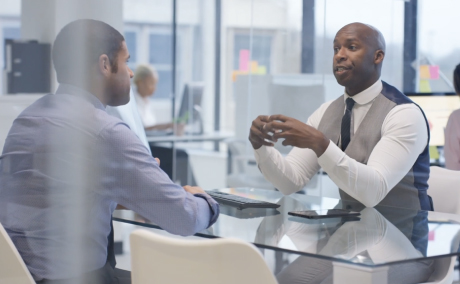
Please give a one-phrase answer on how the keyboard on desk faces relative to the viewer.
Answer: facing the viewer and to the left of the viewer

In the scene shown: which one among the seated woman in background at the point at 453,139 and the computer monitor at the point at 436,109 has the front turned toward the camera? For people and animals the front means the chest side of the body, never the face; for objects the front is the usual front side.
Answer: the computer monitor

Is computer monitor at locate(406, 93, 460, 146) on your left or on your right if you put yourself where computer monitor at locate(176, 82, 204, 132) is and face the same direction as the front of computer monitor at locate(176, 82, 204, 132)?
on your left

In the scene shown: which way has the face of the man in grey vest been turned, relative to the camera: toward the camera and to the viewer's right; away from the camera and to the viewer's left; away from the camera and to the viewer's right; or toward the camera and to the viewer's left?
toward the camera and to the viewer's left

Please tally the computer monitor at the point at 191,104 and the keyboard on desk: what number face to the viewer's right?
0

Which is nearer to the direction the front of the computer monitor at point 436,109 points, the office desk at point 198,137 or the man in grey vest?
the man in grey vest

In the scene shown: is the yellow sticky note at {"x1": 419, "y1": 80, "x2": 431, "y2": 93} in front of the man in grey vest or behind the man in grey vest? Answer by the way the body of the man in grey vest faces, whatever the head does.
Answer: behind

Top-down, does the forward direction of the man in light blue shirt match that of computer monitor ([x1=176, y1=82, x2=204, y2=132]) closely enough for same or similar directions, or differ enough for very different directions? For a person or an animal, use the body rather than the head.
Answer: very different directions

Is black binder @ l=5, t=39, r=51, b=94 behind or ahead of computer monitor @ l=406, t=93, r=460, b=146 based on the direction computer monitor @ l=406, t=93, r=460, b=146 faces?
ahead

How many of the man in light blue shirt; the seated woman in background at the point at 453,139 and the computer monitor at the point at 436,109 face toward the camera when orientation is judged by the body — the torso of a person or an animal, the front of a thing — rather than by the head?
1

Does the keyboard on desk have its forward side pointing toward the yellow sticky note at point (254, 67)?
no
